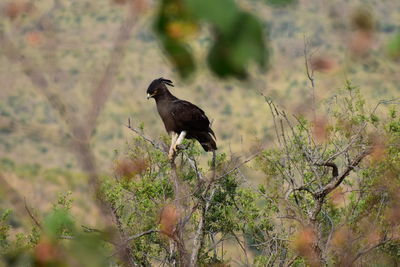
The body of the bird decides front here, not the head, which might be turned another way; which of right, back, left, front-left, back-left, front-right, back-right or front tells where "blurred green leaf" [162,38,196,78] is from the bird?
left

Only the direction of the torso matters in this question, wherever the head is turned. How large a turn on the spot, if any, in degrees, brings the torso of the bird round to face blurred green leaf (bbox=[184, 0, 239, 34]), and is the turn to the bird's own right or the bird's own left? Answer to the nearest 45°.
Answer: approximately 90° to the bird's own left

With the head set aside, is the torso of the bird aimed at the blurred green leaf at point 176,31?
no

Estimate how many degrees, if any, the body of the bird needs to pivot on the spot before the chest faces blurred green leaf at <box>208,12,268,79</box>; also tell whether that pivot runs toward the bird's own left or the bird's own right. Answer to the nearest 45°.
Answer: approximately 90° to the bird's own left

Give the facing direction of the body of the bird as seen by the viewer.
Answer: to the viewer's left

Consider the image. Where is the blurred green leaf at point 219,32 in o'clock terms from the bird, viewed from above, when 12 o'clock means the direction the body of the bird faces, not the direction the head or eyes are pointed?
The blurred green leaf is roughly at 9 o'clock from the bird.

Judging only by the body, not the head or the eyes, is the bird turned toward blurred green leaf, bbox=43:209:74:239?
no
